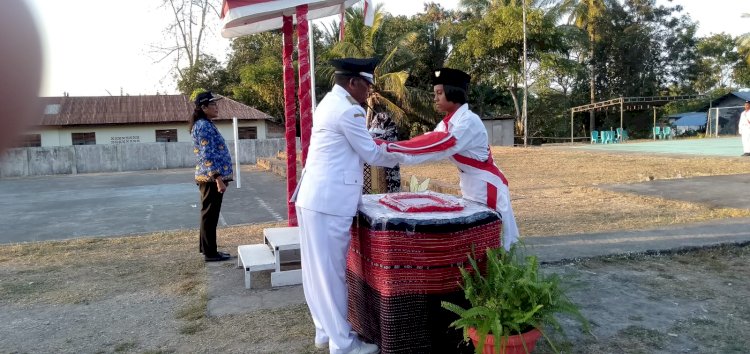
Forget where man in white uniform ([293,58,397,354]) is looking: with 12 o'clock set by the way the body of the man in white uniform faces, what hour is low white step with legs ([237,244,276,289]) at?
The low white step with legs is roughly at 8 o'clock from the man in white uniform.

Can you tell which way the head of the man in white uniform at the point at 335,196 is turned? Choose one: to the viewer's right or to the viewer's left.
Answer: to the viewer's right

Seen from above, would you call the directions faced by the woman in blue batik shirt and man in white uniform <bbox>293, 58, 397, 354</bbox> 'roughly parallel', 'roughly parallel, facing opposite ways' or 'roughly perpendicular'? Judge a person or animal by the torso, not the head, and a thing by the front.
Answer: roughly parallel

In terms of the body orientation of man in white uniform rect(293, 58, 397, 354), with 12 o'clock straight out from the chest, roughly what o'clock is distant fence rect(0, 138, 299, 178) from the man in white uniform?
The distant fence is roughly at 8 o'clock from the man in white uniform.

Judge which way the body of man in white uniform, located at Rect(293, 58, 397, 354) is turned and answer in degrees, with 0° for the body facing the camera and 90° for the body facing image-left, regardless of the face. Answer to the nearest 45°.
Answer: approximately 270°

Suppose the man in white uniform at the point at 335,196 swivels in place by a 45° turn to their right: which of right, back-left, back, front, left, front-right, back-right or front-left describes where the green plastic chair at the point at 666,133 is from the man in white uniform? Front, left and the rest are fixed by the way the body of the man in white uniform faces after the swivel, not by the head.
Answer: left

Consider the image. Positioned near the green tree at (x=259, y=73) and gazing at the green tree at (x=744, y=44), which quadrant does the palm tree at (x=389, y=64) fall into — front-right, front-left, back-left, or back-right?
front-right

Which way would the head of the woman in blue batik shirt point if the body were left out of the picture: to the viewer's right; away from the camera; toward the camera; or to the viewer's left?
to the viewer's right

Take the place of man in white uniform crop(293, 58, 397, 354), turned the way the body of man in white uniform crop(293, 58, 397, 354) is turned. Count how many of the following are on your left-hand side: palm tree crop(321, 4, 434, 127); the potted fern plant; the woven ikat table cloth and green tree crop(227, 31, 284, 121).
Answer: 2

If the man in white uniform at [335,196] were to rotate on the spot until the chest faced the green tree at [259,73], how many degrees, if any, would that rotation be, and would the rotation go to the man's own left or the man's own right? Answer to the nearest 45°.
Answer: approximately 90° to the man's own left

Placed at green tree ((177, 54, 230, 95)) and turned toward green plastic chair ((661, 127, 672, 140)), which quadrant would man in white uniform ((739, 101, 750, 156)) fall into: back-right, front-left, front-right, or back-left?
front-right

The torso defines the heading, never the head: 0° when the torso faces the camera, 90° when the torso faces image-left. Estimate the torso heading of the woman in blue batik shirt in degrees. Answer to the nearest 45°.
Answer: approximately 270°

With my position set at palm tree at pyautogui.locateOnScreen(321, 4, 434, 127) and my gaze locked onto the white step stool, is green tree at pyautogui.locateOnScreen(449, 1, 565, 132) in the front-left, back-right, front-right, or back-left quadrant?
back-left
